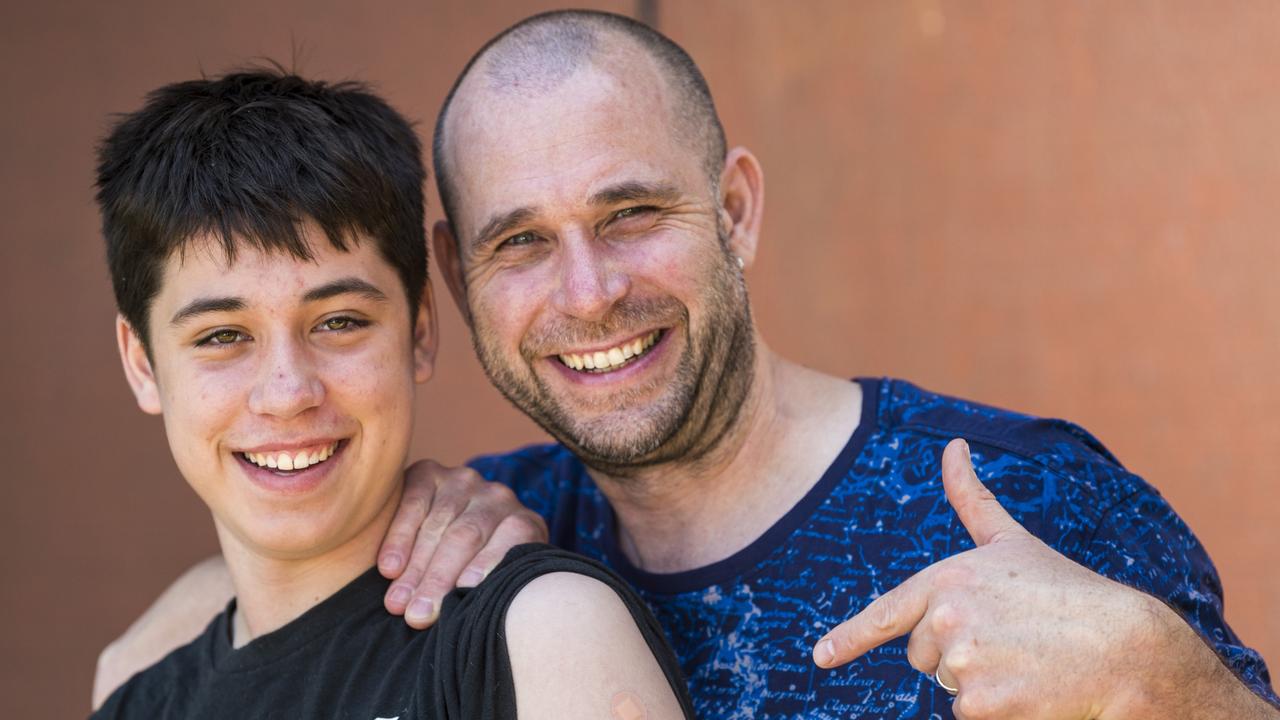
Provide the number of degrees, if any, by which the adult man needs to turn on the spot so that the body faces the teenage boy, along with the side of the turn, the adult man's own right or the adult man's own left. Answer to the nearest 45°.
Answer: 0° — they already face them

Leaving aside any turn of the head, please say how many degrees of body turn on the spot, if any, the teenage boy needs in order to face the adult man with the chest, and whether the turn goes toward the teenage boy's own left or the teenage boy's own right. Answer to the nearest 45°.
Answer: approximately 135° to the teenage boy's own left

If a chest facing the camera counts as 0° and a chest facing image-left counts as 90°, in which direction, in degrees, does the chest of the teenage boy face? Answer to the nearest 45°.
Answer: approximately 45°

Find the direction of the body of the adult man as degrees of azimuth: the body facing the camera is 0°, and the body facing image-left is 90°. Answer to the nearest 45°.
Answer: approximately 45°
